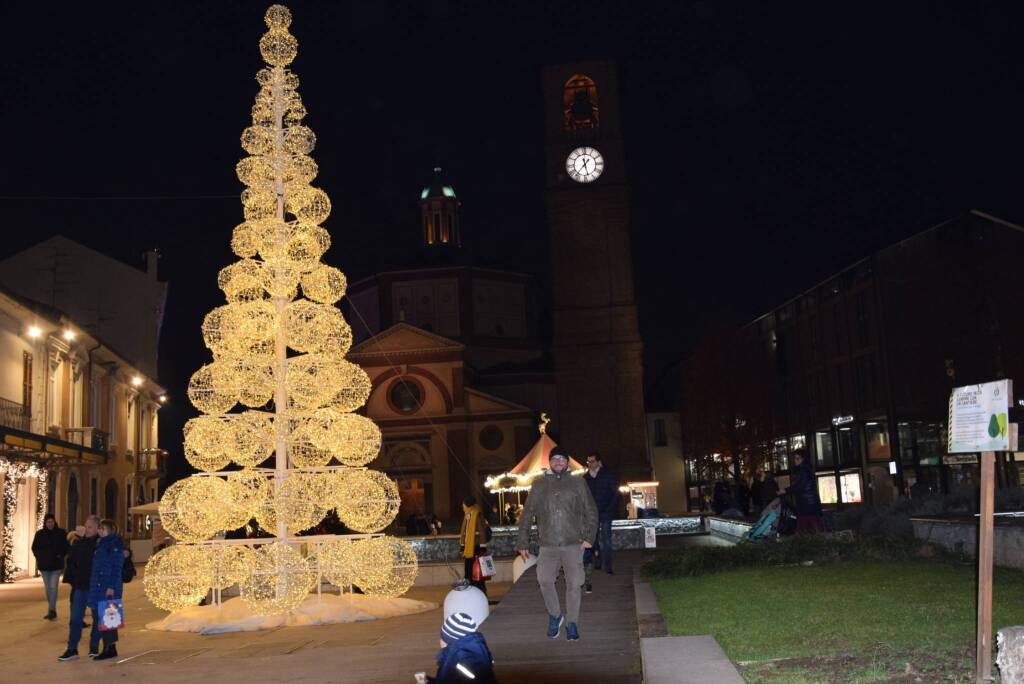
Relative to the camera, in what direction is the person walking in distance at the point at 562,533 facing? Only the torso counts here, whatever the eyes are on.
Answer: toward the camera

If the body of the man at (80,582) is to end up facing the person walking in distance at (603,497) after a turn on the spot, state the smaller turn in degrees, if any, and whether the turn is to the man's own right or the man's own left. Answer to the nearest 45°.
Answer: approximately 180°

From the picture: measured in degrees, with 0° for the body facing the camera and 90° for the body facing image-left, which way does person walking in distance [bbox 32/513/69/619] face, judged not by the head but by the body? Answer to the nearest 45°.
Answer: approximately 0°

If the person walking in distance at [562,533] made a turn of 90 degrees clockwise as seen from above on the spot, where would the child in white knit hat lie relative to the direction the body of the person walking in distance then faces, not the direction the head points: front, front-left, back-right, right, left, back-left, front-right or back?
left

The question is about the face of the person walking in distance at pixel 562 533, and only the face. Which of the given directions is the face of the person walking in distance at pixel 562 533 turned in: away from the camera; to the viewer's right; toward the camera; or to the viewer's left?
toward the camera

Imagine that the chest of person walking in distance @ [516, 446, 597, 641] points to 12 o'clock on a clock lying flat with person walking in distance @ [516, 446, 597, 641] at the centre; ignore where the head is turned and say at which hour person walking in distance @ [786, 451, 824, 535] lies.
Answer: person walking in distance @ [786, 451, 824, 535] is roughly at 7 o'clock from person walking in distance @ [516, 446, 597, 641].

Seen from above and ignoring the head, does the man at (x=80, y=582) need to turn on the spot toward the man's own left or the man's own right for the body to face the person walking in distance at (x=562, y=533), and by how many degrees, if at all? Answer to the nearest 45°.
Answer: approximately 135° to the man's own left

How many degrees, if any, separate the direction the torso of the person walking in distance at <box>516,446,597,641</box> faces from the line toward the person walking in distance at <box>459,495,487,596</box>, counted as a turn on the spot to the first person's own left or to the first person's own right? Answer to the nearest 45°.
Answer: approximately 180°

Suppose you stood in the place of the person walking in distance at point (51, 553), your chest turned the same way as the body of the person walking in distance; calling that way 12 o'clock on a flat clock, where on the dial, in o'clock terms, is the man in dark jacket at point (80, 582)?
The man in dark jacket is roughly at 12 o'clock from the person walking in distance.
